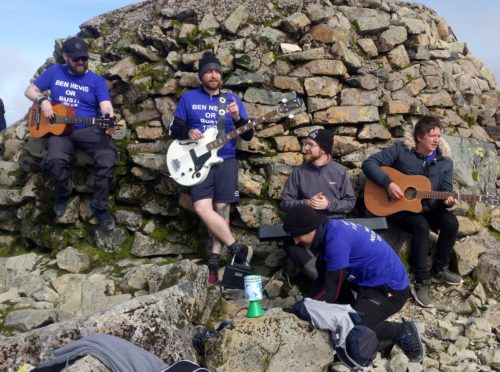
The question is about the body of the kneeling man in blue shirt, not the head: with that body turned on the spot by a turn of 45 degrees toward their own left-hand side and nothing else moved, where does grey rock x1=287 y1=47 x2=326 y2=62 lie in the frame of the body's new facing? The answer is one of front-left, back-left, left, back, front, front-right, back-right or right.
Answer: back-right

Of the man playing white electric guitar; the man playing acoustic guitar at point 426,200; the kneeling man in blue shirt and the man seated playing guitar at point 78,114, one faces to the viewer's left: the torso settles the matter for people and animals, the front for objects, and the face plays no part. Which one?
the kneeling man in blue shirt

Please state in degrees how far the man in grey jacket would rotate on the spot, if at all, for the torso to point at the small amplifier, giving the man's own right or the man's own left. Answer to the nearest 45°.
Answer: approximately 45° to the man's own right

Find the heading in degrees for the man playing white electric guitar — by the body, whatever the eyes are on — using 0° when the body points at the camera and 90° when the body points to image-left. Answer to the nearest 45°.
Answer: approximately 0°

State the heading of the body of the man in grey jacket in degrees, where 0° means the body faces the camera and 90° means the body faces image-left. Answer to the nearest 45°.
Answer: approximately 0°

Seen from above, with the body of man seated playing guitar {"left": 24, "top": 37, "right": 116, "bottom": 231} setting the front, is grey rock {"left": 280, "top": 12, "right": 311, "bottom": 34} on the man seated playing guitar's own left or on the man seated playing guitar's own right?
on the man seated playing guitar's own left

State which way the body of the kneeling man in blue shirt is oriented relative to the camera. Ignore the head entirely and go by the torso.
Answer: to the viewer's left

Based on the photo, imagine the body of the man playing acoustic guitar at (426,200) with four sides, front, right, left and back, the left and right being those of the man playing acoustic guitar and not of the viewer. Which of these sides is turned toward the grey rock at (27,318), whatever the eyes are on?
right

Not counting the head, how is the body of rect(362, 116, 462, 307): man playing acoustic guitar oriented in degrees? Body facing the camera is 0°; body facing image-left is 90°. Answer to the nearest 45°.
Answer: approximately 315°

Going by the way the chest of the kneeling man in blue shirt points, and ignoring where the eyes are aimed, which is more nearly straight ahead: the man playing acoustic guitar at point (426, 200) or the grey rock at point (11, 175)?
the grey rock
